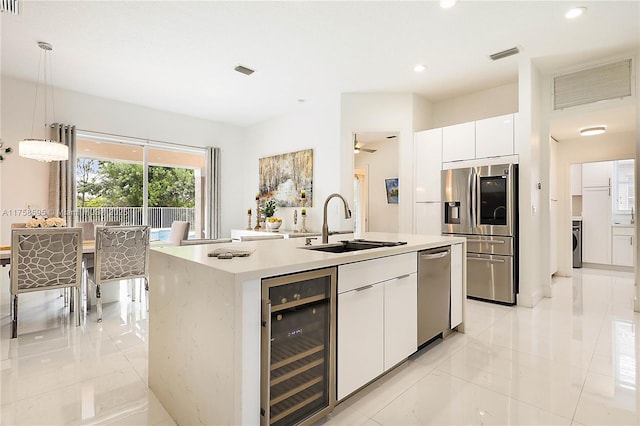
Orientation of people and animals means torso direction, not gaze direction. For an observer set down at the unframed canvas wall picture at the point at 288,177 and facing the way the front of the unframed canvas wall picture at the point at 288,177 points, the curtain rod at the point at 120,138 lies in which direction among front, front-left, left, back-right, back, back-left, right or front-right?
front-right

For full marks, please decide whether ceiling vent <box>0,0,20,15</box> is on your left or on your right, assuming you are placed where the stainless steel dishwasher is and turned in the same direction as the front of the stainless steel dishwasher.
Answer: on your right

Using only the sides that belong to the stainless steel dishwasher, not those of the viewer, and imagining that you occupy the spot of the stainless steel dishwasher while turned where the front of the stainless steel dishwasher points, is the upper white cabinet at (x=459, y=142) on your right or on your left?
on your left

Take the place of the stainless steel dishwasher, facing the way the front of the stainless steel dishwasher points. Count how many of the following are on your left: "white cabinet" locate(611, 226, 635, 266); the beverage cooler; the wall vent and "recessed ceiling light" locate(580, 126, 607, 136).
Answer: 3

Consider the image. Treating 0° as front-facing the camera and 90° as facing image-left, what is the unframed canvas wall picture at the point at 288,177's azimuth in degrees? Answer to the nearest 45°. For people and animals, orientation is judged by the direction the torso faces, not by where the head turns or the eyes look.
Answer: approximately 45°

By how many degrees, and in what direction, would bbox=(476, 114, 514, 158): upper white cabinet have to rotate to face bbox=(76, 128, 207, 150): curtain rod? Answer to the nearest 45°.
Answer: approximately 45° to its right

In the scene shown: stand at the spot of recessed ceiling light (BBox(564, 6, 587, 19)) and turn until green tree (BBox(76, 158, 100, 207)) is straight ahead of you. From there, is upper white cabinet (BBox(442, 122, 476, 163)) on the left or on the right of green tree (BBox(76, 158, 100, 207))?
right

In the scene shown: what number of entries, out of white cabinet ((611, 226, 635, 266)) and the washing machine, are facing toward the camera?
2

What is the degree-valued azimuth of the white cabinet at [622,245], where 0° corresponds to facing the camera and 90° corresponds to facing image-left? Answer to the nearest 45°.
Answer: approximately 0°

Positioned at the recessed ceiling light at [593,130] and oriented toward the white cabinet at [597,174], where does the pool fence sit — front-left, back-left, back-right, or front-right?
back-left

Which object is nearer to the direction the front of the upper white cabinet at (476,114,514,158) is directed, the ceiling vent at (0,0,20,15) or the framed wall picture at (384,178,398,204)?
the ceiling vent
